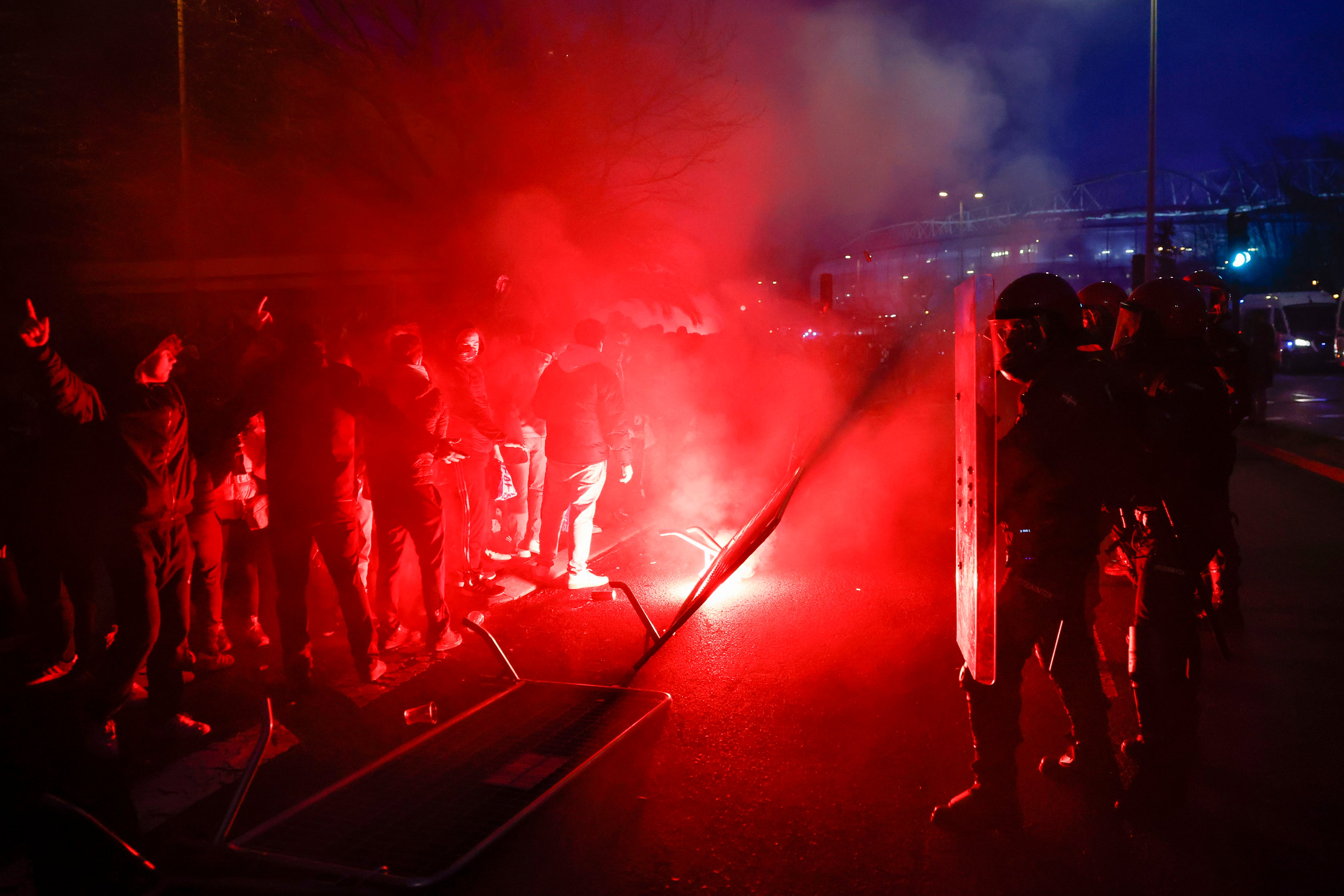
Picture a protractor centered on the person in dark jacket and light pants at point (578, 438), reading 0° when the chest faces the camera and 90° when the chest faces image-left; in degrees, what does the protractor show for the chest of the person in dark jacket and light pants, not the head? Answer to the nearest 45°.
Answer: approximately 225°

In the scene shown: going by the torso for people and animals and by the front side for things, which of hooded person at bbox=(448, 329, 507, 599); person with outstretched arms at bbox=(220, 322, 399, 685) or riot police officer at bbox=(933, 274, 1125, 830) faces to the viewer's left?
the riot police officer

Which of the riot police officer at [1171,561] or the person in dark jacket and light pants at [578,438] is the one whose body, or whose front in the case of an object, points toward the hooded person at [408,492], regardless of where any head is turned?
the riot police officer

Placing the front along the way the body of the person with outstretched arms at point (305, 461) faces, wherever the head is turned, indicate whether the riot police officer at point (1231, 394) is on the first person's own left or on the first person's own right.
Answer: on the first person's own right

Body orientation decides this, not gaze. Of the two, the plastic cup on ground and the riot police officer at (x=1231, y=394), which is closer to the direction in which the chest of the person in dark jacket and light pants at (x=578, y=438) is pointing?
the riot police officer

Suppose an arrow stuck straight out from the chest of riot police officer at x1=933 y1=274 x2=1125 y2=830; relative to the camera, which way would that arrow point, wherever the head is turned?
to the viewer's left

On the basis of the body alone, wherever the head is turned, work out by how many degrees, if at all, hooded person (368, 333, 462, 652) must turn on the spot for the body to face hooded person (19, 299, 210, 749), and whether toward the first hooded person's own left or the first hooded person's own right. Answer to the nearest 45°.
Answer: approximately 180°

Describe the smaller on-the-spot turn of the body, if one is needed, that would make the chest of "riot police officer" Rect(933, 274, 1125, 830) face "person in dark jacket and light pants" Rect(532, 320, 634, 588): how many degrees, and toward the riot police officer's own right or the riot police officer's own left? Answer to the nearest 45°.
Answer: approximately 45° to the riot police officer's own right

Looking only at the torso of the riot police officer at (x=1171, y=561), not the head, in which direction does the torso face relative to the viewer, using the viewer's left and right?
facing to the left of the viewer

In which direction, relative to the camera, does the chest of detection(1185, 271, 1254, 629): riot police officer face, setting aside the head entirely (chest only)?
to the viewer's left

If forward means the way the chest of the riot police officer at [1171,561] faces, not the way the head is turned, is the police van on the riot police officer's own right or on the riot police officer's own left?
on the riot police officer's own right
